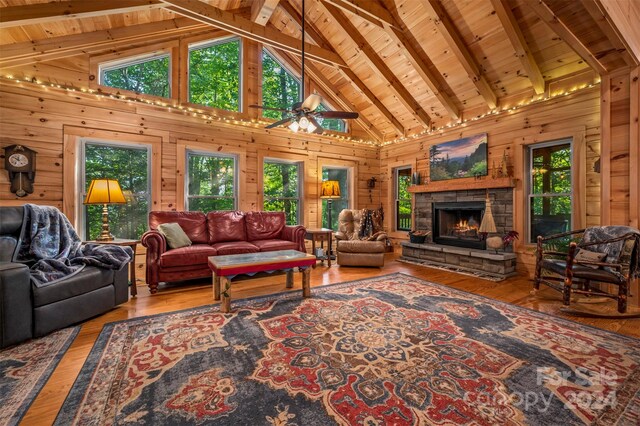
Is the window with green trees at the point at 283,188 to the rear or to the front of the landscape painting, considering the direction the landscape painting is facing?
to the front

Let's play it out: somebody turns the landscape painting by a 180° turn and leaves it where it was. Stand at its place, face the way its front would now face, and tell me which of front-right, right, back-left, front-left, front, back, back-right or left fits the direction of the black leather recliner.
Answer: back

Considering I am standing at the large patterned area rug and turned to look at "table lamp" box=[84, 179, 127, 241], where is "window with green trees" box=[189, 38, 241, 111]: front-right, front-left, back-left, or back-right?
front-right

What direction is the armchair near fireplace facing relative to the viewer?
toward the camera

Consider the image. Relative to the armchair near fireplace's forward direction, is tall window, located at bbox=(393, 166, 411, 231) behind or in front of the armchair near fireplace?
behind

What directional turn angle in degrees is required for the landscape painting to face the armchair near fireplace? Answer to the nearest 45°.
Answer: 0° — it already faces it

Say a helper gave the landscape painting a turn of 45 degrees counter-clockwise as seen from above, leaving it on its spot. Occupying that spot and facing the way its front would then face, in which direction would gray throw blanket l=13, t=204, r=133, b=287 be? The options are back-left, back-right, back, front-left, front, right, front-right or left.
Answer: front-right

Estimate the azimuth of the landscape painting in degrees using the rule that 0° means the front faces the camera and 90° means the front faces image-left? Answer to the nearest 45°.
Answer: approximately 45°

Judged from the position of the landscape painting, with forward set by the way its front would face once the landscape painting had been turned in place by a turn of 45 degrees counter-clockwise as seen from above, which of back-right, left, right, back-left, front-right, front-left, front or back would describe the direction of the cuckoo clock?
front-right

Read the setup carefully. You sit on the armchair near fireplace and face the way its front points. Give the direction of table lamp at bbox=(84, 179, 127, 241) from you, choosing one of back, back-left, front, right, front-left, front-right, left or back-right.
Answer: front-right

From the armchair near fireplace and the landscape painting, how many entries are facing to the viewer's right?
0

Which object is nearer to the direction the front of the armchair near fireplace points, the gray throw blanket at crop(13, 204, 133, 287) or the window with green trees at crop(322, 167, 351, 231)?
the gray throw blanket

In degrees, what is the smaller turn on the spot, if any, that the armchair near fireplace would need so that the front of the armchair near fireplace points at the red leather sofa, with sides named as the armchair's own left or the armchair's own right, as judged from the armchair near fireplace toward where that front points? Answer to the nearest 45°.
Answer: approximately 45° to the armchair's own right

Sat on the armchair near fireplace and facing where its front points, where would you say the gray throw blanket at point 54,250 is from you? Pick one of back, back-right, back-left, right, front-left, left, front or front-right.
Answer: front-right

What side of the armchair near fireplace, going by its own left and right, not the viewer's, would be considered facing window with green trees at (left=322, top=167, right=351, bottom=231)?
back

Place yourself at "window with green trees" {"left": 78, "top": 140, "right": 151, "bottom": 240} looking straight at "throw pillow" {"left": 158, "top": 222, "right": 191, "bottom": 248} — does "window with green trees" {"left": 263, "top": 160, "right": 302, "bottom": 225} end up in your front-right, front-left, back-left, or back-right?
front-left

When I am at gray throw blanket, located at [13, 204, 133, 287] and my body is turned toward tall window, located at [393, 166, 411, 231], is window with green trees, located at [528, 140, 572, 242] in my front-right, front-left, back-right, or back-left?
front-right
